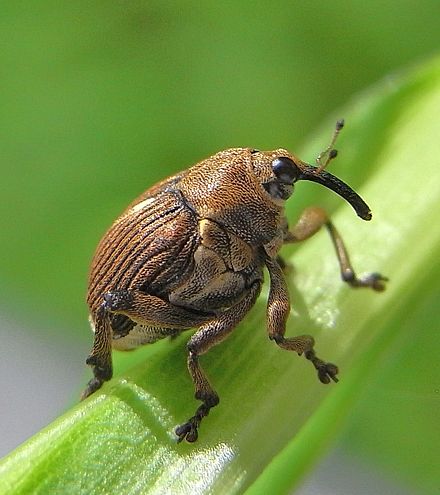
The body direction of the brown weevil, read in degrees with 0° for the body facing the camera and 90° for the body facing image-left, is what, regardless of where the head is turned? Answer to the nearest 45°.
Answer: approximately 270°
